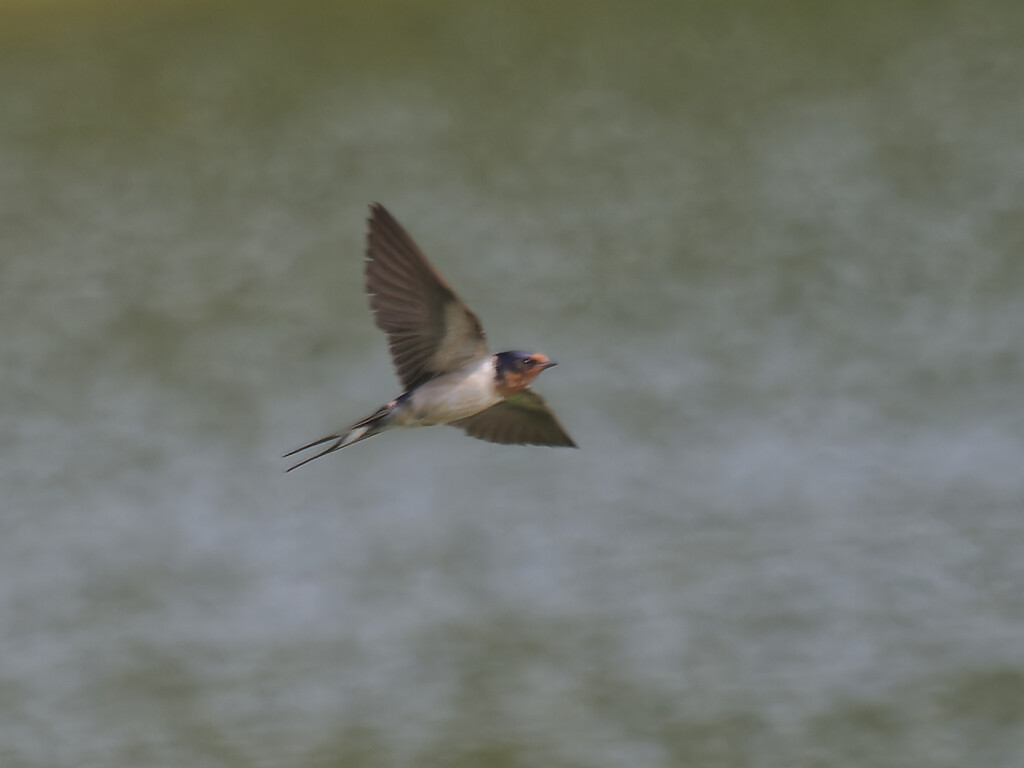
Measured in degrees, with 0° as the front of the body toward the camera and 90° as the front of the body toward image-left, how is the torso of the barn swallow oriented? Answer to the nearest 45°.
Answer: approximately 270°
